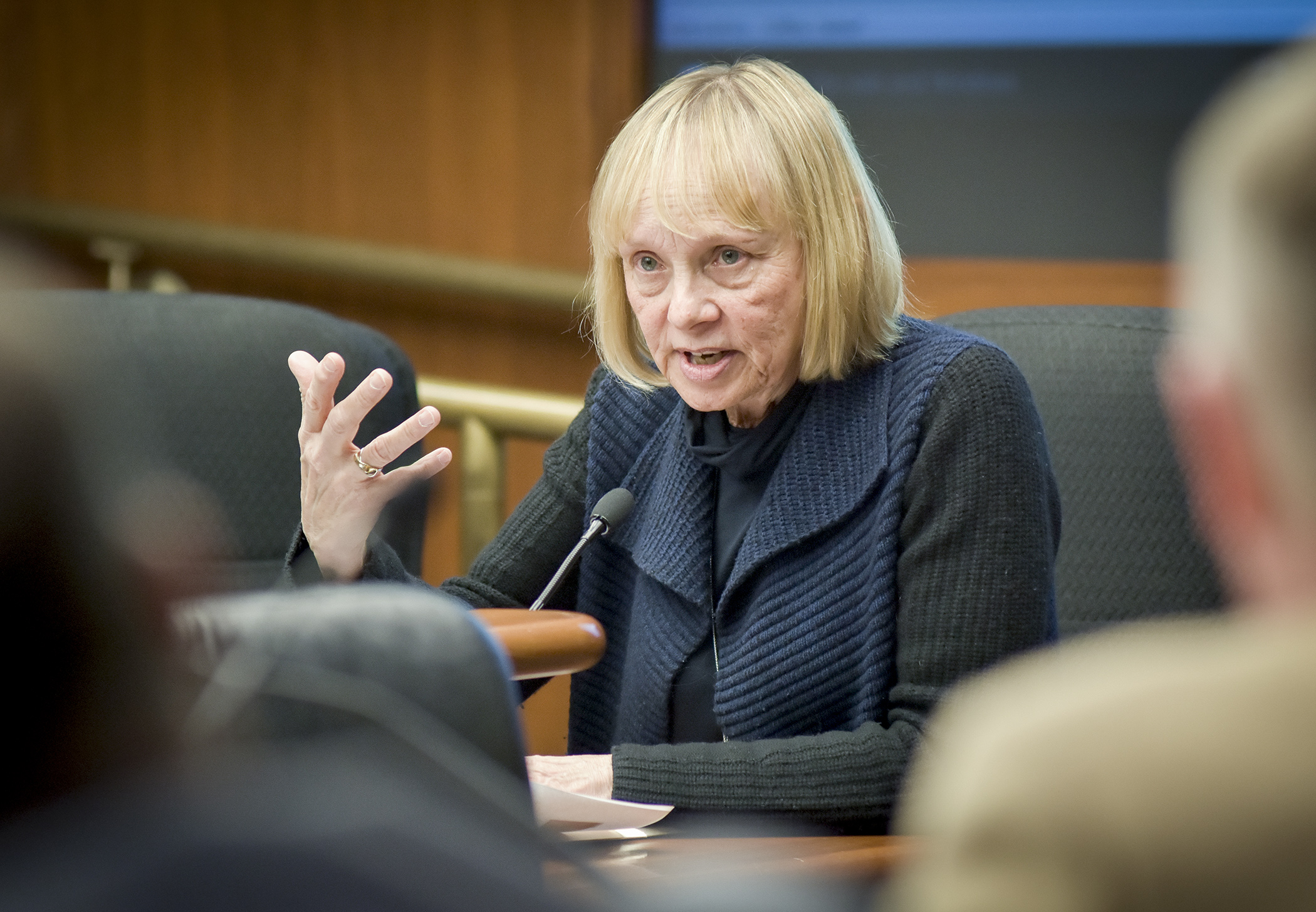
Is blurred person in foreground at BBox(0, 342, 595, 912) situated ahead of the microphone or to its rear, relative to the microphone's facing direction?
to the rear

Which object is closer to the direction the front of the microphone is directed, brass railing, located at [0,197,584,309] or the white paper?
the brass railing

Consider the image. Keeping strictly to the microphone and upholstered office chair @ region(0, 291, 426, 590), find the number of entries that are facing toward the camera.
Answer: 1

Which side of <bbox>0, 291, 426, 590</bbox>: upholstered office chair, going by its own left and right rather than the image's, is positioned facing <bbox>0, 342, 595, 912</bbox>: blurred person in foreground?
front

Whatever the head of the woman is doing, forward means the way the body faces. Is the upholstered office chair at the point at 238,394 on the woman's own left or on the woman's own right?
on the woman's own right

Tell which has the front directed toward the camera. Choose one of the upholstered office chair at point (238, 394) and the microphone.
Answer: the upholstered office chair

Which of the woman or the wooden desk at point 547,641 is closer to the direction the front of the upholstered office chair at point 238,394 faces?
the wooden desk

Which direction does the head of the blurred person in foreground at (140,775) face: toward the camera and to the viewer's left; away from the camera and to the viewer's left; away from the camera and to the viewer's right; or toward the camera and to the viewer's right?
away from the camera and to the viewer's right

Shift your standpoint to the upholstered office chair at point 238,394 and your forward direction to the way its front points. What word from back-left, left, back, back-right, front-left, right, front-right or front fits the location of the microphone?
front-left

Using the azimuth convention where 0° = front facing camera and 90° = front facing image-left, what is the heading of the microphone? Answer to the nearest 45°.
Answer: approximately 225°

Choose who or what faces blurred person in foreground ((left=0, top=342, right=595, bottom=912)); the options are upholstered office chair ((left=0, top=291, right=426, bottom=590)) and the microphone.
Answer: the upholstered office chair

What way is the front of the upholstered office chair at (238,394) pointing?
toward the camera

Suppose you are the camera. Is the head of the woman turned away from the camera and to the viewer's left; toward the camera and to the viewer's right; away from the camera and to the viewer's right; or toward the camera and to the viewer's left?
toward the camera and to the viewer's left

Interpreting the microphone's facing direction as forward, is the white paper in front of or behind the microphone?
behind

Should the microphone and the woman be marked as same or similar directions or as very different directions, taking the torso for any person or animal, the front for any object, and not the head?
very different directions
